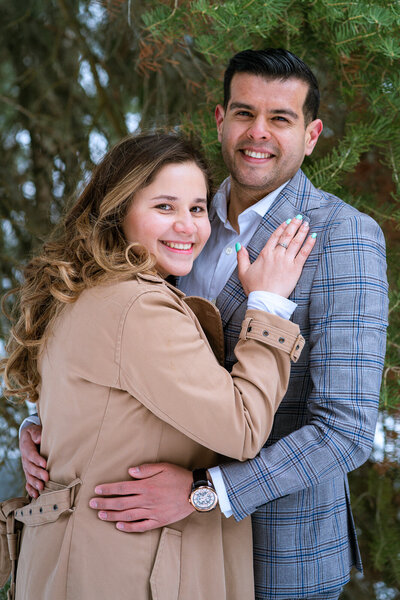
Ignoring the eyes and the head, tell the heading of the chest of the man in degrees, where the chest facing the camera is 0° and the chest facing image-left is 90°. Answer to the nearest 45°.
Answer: approximately 45°

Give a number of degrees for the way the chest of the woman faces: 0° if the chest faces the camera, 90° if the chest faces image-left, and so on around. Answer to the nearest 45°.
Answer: approximately 270°
